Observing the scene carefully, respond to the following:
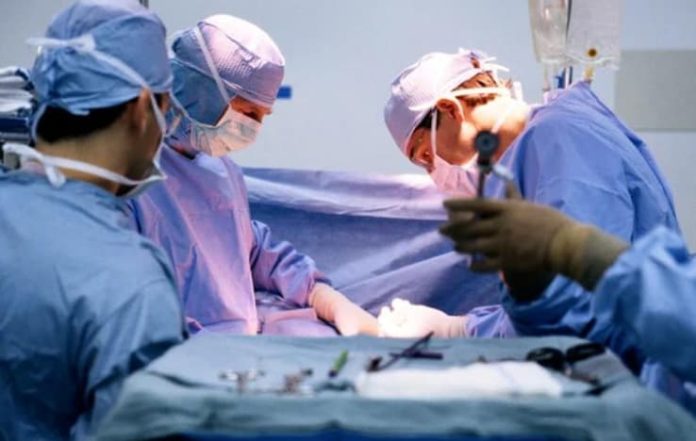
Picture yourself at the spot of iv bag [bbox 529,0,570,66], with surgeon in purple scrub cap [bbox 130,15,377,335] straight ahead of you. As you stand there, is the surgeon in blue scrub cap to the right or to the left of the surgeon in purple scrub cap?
left

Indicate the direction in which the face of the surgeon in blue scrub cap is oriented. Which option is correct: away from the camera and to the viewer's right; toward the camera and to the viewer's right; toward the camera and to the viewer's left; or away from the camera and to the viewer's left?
away from the camera and to the viewer's right

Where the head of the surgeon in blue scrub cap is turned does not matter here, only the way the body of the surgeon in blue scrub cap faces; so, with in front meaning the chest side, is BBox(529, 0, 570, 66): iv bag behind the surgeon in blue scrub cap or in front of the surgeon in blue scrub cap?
in front

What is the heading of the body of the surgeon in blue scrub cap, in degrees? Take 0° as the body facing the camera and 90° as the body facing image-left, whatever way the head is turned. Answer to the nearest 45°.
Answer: approximately 225°

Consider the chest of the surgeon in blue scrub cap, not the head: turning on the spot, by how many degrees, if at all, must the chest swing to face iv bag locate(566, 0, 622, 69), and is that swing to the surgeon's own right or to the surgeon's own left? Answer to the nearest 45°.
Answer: approximately 45° to the surgeon's own right

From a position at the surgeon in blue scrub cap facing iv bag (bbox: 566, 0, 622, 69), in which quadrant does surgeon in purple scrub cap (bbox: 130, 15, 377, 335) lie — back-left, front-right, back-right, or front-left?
front-left

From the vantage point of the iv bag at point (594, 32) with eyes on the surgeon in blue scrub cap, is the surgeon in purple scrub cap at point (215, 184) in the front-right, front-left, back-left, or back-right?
front-right

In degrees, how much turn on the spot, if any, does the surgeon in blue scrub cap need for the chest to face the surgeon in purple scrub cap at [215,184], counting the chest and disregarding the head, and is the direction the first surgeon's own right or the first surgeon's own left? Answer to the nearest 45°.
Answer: approximately 45° to the first surgeon's own left
